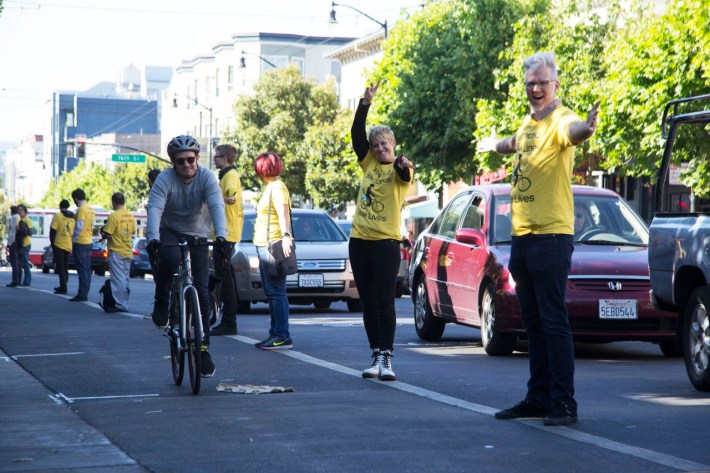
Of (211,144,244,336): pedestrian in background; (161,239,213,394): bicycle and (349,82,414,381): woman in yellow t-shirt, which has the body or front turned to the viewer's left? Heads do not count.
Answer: the pedestrian in background

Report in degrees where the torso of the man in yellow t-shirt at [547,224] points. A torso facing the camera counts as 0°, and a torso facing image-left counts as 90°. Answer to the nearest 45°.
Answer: approximately 45°

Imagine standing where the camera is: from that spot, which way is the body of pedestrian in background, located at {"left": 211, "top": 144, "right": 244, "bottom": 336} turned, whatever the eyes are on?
to the viewer's left

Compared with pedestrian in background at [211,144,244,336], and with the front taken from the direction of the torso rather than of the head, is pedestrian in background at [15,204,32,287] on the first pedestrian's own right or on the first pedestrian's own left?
on the first pedestrian's own right

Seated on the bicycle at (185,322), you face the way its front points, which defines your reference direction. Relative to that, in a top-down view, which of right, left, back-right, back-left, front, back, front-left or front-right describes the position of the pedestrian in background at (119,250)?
back

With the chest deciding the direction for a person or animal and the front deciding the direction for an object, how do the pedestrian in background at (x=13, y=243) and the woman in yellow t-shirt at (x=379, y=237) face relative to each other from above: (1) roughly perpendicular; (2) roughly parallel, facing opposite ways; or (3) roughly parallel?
roughly perpendicular
